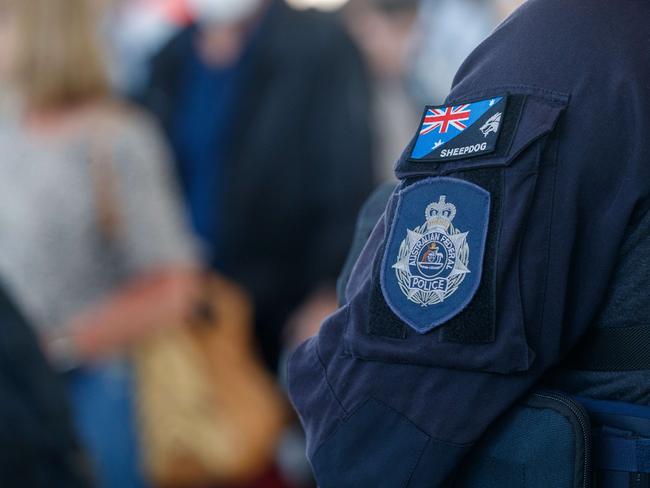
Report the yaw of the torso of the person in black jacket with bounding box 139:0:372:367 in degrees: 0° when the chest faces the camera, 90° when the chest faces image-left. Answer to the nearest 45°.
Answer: approximately 45°

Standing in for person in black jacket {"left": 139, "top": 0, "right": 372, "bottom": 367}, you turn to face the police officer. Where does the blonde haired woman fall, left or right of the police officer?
right

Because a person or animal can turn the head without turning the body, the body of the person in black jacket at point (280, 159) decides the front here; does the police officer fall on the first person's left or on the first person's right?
on the first person's left

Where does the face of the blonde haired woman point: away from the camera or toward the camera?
away from the camera
